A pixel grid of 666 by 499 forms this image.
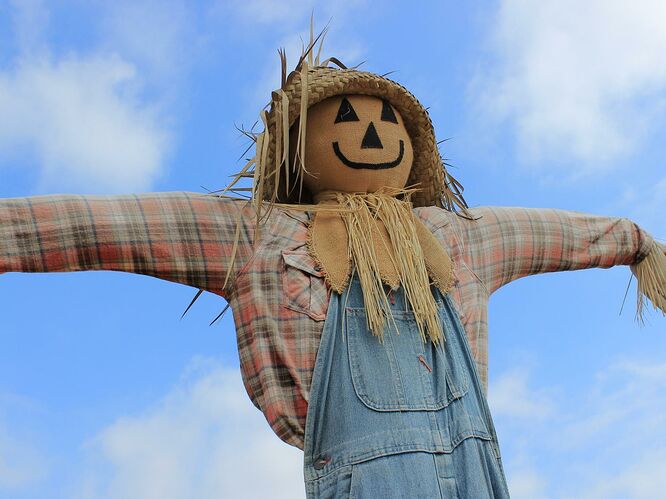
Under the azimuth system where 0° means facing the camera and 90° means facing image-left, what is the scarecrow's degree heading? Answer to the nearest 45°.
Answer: approximately 315°
